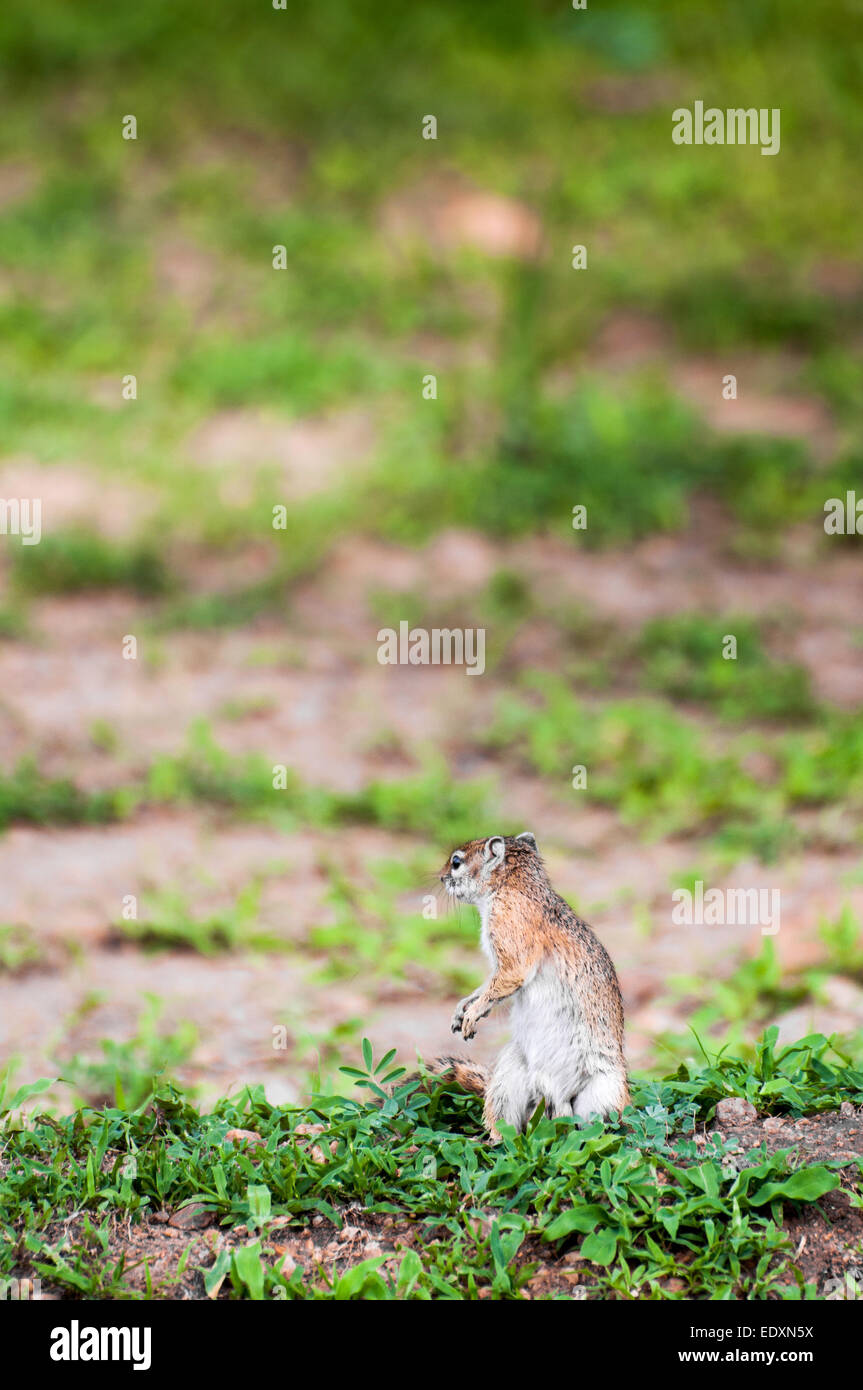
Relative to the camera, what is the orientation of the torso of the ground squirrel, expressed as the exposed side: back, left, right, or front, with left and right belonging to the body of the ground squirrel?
left
